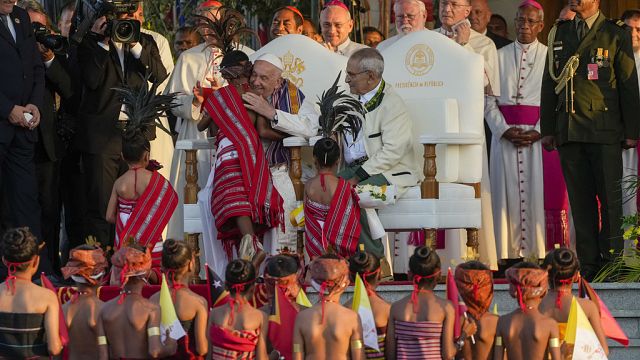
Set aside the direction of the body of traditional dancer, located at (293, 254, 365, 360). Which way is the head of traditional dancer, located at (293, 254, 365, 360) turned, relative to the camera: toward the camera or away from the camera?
away from the camera

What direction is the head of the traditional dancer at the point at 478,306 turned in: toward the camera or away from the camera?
away from the camera

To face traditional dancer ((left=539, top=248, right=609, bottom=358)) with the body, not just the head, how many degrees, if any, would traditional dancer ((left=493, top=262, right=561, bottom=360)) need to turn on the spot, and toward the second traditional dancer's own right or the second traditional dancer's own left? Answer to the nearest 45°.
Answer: approximately 45° to the second traditional dancer's own right

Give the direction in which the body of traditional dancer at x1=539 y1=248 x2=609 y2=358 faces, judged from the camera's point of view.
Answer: away from the camera

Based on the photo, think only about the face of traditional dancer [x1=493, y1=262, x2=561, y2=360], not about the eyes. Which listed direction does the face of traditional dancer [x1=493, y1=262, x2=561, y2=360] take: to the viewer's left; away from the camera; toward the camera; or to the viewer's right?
away from the camera

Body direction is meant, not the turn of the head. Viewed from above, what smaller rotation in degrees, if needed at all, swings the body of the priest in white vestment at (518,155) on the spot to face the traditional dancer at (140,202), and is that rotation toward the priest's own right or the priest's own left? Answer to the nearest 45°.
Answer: approximately 45° to the priest's own right

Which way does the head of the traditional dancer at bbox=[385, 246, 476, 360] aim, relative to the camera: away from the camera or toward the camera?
away from the camera

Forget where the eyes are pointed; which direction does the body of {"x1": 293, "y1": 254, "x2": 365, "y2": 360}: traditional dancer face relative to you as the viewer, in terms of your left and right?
facing away from the viewer

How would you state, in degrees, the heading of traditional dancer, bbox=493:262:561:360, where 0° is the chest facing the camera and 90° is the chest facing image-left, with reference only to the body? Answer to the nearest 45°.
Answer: approximately 180°

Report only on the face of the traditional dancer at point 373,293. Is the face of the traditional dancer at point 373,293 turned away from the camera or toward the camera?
away from the camera
